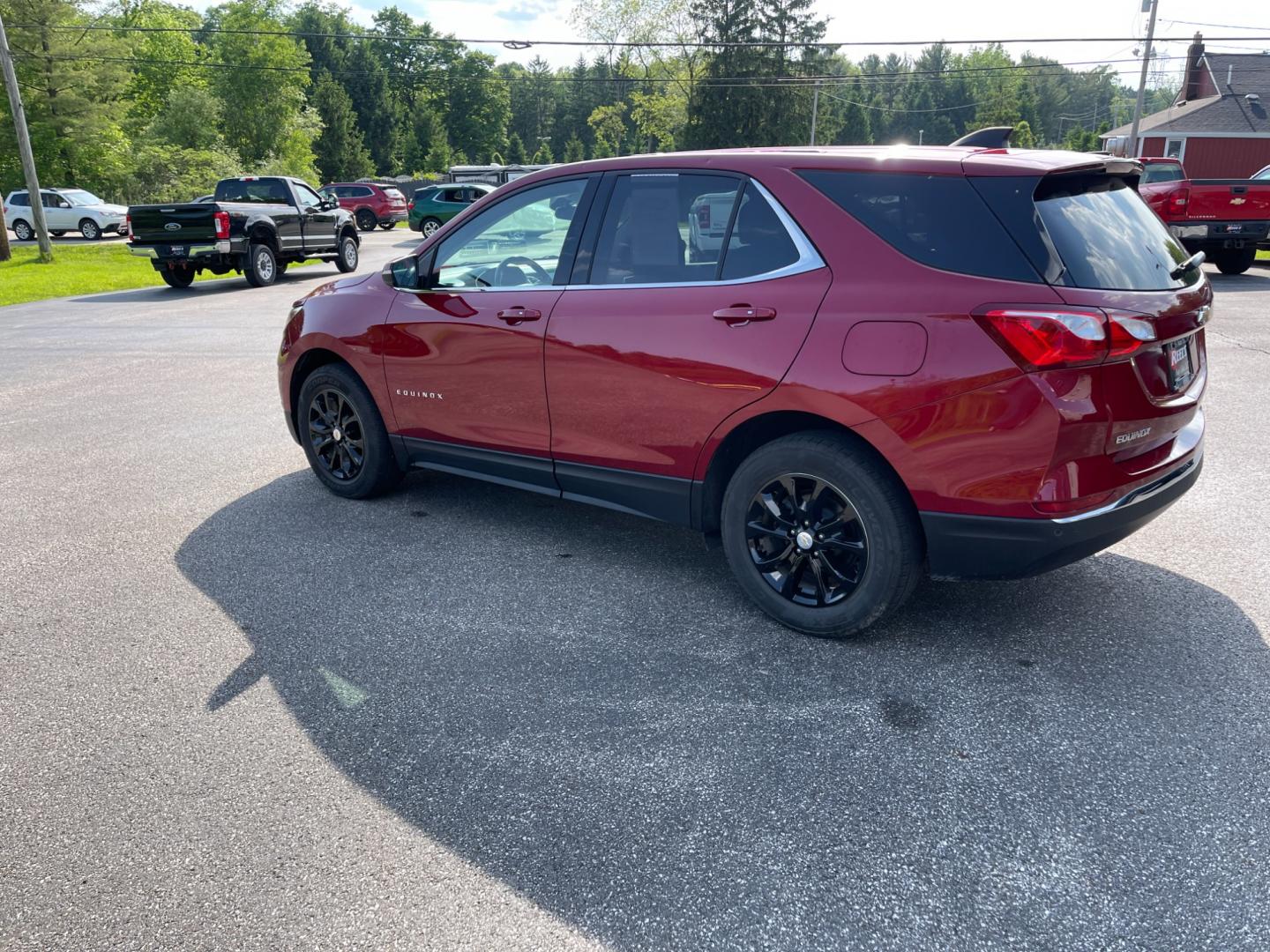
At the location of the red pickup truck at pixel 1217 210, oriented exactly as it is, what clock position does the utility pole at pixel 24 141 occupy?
The utility pole is roughly at 10 o'clock from the red pickup truck.

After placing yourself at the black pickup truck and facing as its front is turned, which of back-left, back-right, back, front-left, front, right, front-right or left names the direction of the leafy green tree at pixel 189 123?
front-left

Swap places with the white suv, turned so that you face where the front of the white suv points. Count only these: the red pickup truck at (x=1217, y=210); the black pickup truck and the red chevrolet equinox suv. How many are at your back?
0

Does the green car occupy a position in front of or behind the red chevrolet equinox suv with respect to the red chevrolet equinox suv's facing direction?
in front

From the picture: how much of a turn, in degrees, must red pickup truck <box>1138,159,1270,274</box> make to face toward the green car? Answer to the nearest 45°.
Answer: approximately 45° to its left

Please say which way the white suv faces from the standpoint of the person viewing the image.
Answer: facing the viewer and to the right of the viewer

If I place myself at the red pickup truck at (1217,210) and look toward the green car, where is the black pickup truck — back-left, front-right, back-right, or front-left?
front-left

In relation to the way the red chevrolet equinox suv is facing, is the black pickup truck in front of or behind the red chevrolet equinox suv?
in front

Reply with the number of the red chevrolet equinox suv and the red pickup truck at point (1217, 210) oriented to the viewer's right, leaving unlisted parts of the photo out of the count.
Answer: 0

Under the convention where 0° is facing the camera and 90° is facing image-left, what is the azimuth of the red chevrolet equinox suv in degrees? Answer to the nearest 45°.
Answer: approximately 135°

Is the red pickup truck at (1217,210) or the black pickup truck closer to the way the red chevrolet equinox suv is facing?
the black pickup truck

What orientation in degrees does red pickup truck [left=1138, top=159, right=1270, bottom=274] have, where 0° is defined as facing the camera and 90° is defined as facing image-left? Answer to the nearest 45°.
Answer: approximately 135°

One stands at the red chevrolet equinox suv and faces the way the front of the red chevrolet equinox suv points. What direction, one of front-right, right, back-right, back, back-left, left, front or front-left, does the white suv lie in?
front

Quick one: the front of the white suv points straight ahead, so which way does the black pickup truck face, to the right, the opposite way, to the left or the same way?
to the left

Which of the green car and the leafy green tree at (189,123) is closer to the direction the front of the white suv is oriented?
the green car
